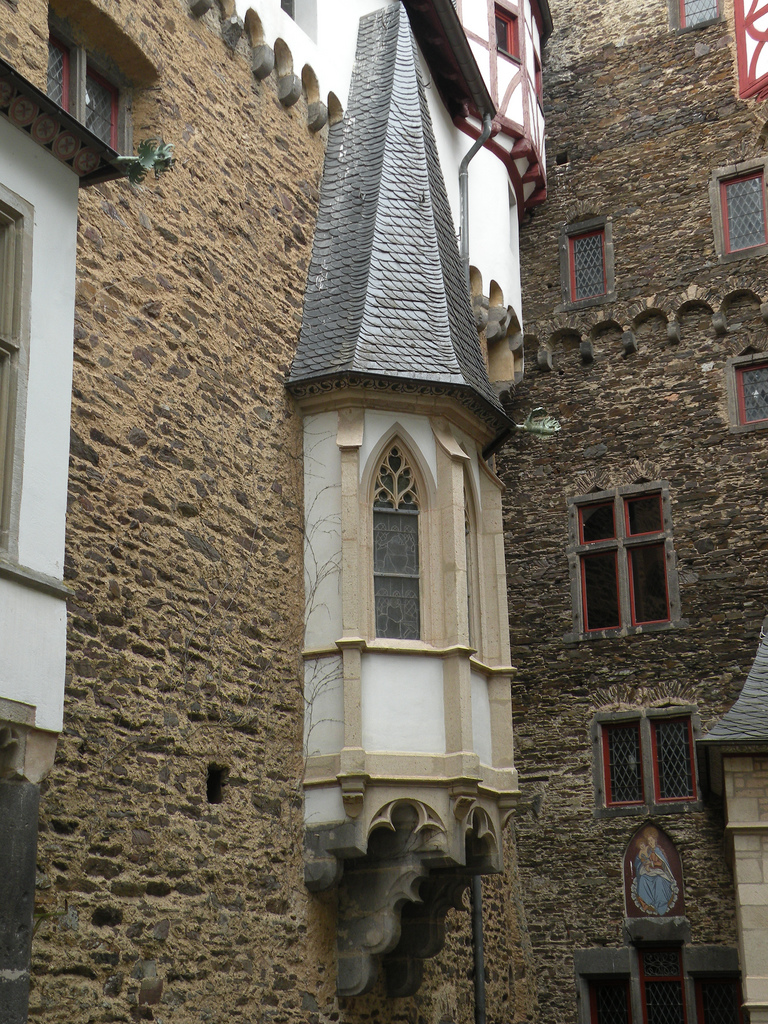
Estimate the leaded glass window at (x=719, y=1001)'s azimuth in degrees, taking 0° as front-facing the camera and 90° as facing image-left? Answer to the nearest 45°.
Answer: approximately 0°

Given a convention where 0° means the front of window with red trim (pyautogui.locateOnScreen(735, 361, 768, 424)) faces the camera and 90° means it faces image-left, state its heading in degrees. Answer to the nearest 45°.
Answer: approximately 0°

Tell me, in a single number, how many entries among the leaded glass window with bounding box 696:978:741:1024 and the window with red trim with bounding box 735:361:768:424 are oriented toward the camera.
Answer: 2

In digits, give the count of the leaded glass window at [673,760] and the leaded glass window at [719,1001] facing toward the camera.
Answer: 2

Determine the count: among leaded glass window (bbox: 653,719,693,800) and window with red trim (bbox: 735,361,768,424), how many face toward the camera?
2
